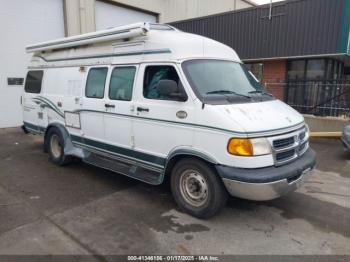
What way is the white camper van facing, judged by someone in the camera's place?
facing the viewer and to the right of the viewer

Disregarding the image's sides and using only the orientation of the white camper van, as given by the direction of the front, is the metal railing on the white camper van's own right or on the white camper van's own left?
on the white camper van's own left
